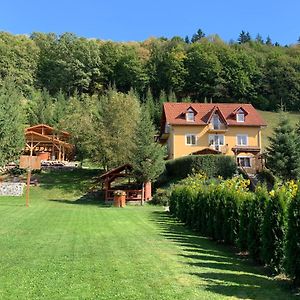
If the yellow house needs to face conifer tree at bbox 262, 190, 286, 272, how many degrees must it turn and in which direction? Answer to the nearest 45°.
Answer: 0° — it already faces it

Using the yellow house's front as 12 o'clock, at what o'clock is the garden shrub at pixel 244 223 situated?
The garden shrub is roughly at 12 o'clock from the yellow house.

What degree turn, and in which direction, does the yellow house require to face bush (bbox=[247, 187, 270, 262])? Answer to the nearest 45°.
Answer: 0° — it already faces it

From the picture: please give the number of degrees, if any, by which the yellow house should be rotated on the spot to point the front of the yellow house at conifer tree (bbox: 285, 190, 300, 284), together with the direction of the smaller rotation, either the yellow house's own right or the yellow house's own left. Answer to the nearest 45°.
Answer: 0° — it already faces it

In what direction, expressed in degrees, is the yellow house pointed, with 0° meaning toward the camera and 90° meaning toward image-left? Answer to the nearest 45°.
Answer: approximately 0°

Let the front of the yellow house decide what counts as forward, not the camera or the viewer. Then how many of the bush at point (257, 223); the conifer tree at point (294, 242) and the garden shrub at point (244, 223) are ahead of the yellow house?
3

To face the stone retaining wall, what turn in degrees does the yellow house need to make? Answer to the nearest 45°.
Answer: approximately 45° to its right

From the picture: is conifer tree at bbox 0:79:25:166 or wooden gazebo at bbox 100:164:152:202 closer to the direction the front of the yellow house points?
the wooden gazebo
